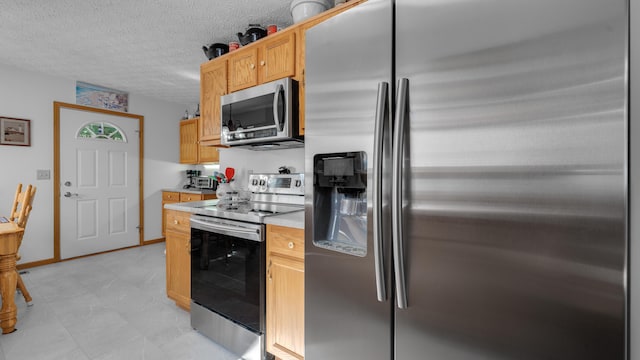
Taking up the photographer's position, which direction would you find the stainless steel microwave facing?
facing the viewer and to the left of the viewer

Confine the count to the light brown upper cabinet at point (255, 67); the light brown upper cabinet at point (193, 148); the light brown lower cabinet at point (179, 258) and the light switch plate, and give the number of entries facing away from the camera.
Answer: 0

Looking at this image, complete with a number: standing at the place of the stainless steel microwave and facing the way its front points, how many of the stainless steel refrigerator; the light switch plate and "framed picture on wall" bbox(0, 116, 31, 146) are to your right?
2

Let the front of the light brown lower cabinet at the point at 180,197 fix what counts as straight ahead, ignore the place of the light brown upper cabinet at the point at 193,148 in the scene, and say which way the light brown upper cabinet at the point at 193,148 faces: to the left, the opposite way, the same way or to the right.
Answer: the same way

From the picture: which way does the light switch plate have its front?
toward the camera

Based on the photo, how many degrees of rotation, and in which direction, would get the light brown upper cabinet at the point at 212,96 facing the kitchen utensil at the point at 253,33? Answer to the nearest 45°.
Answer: approximately 90° to its left

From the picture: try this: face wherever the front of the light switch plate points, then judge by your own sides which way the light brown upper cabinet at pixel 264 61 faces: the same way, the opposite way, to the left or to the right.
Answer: to the right

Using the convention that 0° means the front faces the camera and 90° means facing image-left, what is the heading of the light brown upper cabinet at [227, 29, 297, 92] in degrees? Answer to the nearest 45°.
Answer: approximately 45°

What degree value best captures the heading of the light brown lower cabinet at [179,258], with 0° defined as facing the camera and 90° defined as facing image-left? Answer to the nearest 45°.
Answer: approximately 45°
